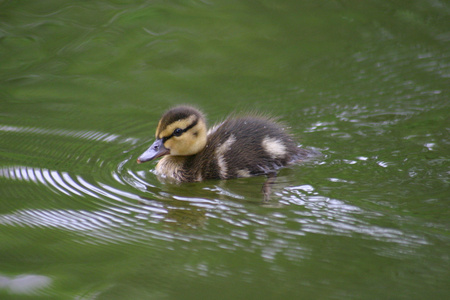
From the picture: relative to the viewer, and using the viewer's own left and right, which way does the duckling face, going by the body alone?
facing to the left of the viewer
